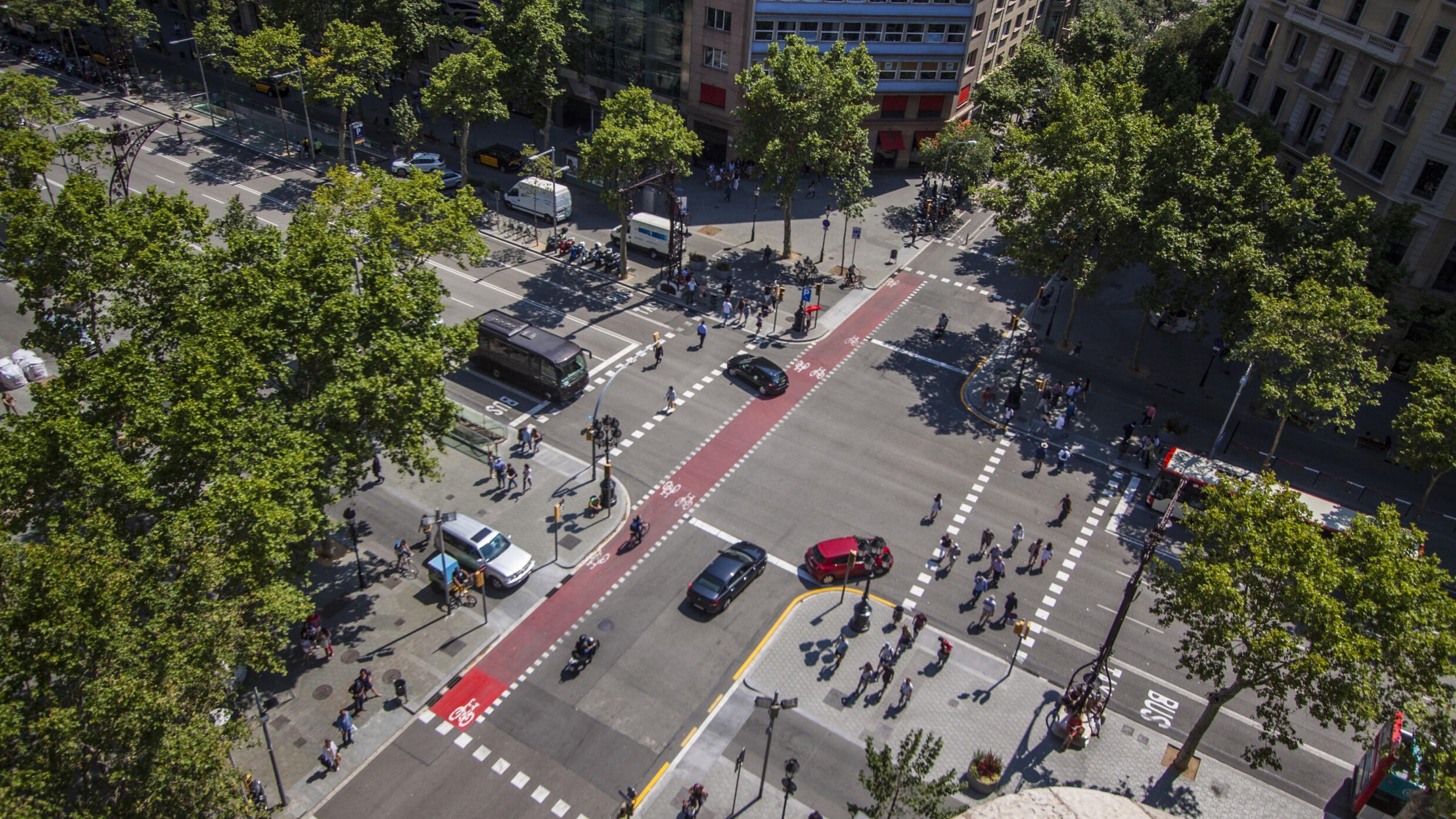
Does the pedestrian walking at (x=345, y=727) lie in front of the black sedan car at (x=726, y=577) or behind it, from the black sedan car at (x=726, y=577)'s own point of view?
behind

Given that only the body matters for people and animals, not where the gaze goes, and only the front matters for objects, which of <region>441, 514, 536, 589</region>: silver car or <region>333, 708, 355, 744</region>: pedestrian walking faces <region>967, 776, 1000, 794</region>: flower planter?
the silver car

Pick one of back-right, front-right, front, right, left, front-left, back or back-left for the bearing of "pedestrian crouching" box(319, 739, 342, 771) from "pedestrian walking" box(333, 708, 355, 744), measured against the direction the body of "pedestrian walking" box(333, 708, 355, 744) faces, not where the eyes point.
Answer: front

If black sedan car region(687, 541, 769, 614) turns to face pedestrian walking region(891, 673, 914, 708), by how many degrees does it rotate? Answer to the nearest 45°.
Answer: approximately 90° to its right

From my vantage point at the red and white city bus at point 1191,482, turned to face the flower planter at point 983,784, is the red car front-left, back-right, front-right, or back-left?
front-right

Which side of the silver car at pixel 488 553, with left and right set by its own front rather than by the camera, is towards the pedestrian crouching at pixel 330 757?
right

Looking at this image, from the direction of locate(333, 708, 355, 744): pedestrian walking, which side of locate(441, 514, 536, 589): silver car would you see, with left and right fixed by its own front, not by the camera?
right

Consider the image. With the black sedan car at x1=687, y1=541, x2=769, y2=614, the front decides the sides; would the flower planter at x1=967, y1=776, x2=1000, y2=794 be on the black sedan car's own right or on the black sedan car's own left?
on the black sedan car's own right

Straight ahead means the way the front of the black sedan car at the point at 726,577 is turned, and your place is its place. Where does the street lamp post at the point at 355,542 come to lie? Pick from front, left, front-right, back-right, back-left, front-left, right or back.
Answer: back-left

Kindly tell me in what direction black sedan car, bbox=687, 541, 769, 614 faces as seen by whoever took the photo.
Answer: facing away from the viewer and to the right of the viewer

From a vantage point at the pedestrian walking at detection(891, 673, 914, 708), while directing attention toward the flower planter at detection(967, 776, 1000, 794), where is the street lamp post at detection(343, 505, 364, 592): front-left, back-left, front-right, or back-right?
back-right

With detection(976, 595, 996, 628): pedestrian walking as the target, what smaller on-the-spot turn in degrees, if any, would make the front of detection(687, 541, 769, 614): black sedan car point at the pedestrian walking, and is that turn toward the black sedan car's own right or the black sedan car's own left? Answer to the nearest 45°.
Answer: approximately 45° to the black sedan car's own right

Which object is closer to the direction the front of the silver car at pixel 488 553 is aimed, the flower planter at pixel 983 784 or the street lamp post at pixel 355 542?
the flower planter

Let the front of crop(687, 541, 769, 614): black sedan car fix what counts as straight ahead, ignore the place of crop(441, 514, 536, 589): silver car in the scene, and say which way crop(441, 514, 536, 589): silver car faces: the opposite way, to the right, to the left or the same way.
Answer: to the right

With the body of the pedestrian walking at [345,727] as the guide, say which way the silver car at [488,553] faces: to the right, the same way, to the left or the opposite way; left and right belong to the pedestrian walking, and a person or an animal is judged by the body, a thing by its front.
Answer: to the left

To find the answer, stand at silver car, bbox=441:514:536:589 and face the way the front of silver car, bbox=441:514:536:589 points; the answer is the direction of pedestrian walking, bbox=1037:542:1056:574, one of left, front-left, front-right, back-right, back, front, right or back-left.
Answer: front-left
